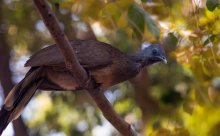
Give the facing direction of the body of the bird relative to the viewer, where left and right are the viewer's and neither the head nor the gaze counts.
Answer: facing to the right of the viewer
